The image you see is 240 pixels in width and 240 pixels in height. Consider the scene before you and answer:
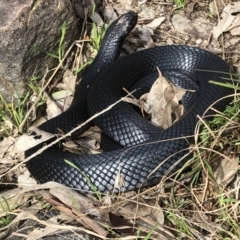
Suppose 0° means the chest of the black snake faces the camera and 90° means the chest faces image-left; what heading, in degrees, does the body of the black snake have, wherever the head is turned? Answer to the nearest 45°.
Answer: approximately 225°

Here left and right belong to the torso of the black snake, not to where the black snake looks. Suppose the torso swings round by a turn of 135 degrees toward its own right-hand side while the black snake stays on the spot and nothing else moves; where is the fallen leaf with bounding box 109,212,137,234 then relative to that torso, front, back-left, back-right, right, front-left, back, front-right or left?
front

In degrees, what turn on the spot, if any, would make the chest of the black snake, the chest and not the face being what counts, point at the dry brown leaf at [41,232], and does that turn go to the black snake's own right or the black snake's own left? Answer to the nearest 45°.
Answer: approximately 180°

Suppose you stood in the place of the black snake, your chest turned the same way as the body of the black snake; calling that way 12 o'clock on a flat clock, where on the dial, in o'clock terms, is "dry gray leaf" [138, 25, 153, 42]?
The dry gray leaf is roughly at 11 o'clock from the black snake.

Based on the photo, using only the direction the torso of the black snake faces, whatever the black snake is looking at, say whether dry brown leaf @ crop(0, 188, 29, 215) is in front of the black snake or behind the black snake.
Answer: behind

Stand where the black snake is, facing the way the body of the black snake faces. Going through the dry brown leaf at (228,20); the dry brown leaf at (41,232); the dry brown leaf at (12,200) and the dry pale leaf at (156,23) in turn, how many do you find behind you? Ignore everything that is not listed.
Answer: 2

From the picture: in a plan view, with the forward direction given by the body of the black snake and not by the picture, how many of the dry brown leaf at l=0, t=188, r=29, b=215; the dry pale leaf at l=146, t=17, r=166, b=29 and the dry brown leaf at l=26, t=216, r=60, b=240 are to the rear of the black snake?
2

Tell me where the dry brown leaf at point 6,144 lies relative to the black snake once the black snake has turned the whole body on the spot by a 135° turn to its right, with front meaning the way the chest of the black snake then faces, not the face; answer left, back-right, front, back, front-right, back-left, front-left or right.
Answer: right

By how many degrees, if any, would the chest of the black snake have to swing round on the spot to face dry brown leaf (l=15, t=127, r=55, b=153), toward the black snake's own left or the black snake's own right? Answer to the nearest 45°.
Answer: approximately 135° to the black snake's own left
